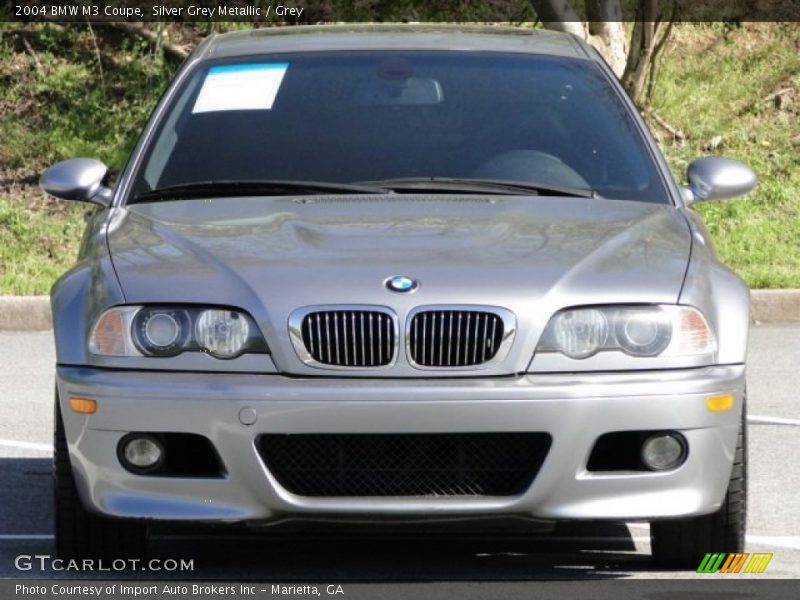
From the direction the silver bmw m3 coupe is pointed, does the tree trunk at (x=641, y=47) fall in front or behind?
behind

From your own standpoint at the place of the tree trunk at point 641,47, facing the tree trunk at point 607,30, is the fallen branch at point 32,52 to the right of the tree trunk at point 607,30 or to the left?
left

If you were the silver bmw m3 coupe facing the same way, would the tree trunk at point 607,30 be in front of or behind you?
behind

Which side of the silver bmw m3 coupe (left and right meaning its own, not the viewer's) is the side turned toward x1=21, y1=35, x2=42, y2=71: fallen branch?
back

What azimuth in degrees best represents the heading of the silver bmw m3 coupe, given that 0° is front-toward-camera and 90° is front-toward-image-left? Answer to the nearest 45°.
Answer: approximately 0°

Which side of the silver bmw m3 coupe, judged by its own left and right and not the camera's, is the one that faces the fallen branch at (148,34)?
back

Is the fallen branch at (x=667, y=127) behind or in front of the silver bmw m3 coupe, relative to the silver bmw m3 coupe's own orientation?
behind

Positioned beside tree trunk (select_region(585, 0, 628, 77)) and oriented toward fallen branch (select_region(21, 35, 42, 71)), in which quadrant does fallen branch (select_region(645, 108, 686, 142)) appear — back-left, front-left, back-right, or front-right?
back-left

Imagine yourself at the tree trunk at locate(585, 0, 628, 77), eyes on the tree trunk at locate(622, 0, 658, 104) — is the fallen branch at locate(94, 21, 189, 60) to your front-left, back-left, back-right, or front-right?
back-right
